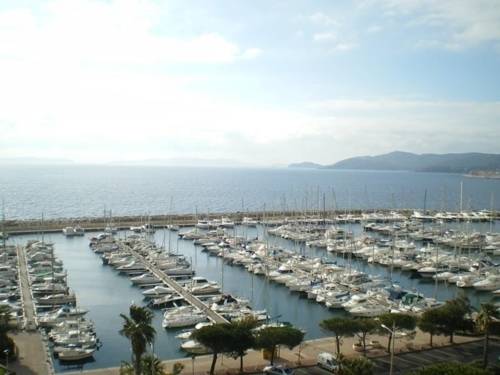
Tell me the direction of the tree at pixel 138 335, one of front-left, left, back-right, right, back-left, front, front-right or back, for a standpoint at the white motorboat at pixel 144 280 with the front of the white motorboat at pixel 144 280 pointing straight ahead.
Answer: left

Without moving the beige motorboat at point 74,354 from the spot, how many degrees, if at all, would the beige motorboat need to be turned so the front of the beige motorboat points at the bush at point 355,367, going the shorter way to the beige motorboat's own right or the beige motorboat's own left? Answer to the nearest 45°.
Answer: approximately 45° to the beige motorboat's own right

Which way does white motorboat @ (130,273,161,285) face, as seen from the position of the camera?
facing to the left of the viewer

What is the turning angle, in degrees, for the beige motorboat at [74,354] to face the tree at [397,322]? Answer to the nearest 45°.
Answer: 0° — it already faces it

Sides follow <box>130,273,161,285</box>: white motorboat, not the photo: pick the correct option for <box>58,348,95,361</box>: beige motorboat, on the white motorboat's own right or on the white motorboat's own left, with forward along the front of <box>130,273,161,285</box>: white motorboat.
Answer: on the white motorboat's own left

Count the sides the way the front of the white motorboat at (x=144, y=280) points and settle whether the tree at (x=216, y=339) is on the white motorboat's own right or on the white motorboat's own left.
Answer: on the white motorboat's own left

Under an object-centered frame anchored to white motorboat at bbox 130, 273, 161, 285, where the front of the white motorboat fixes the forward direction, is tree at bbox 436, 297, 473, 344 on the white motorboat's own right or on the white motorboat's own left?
on the white motorboat's own left

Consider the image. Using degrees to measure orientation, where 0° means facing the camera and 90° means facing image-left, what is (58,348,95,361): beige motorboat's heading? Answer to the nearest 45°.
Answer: approximately 270°

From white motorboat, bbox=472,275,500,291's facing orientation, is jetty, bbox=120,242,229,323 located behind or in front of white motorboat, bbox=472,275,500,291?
in front

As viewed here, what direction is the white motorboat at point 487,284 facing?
to the viewer's left

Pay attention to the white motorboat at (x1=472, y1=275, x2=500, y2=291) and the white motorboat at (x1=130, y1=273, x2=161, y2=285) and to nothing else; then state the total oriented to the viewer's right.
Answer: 0

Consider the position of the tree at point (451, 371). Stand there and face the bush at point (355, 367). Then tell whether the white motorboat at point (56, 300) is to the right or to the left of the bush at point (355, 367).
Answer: right
